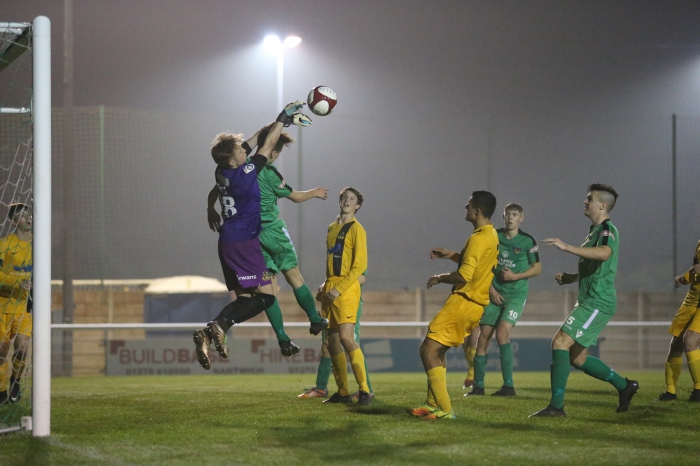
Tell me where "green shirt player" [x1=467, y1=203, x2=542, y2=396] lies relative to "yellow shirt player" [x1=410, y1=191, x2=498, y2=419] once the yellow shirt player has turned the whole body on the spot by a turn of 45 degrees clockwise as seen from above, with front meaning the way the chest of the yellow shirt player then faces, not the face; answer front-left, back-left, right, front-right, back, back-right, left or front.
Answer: front-right

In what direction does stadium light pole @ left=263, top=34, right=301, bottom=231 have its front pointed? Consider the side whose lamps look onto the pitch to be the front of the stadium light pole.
toward the camera

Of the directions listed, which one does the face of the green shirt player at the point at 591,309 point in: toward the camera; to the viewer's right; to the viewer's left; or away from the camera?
to the viewer's left

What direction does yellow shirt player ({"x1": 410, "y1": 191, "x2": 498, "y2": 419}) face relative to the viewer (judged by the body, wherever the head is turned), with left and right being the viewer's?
facing to the left of the viewer

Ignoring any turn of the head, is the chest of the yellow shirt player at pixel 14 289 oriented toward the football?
yes

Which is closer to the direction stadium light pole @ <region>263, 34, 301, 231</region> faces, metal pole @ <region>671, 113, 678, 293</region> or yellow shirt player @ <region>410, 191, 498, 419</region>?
the yellow shirt player

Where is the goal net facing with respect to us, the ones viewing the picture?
facing to the right of the viewer

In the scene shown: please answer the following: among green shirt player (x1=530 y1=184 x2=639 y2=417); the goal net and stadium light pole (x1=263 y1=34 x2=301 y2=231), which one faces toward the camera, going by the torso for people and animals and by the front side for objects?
the stadium light pole

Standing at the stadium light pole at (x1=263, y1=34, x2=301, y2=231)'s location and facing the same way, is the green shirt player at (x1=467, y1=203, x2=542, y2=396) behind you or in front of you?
in front

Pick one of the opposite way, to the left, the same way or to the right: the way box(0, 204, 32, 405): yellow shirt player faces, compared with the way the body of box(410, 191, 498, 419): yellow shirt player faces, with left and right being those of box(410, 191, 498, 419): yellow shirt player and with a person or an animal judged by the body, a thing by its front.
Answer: the opposite way

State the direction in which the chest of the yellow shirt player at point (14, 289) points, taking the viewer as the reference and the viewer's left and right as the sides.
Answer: facing the viewer and to the right of the viewer

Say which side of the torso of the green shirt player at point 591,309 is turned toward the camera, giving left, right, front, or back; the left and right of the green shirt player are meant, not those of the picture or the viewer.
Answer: left

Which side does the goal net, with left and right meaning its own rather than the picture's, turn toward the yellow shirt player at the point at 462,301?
front

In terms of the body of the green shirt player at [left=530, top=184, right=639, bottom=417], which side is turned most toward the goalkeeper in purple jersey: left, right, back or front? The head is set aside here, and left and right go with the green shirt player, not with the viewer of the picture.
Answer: front
